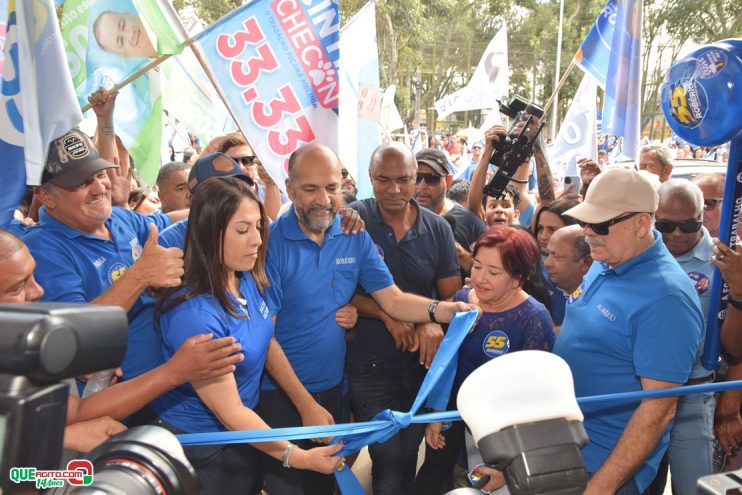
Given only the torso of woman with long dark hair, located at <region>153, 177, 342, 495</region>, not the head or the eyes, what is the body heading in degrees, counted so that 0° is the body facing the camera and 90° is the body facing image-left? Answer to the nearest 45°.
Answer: approximately 315°

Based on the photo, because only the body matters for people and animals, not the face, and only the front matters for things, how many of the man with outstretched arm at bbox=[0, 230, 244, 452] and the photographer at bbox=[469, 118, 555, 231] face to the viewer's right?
1

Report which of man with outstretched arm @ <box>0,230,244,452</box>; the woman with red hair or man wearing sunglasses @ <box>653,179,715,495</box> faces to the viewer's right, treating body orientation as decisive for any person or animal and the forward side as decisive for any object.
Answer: the man with outstretched arm

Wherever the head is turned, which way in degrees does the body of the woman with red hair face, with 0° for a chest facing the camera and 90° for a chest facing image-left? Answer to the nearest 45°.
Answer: approximately 45°

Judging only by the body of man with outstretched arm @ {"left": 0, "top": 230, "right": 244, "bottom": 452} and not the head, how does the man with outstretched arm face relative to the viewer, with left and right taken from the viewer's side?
facing to the right of the viewer

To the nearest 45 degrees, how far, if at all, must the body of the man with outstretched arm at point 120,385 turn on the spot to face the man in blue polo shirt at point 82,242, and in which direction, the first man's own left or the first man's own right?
approximately 90° to the first man's own left

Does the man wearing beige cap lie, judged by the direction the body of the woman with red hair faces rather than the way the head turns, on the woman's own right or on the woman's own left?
on the woman's own left
